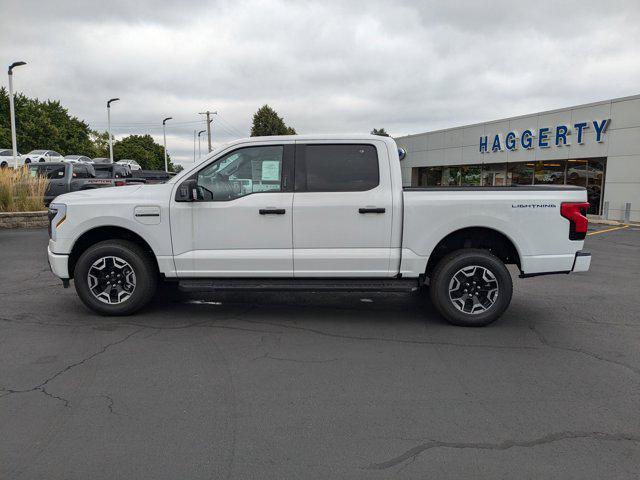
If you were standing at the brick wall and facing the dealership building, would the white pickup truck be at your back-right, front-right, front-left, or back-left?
front-right

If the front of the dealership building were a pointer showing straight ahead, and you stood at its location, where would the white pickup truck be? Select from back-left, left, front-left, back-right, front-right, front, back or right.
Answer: front-left

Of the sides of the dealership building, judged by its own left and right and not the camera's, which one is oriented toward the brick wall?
front

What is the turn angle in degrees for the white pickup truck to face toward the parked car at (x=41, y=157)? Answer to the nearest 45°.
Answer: approximately 45° to its right

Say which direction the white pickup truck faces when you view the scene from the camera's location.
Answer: facing to the left of the viewer

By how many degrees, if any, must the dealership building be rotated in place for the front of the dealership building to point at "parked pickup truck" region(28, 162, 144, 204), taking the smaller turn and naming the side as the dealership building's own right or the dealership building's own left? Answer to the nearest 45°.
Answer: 0° — it already faces it

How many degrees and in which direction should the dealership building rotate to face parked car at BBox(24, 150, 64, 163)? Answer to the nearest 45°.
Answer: approximately 45° to its right

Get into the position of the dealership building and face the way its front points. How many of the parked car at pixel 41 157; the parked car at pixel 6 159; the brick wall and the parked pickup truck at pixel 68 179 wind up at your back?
0

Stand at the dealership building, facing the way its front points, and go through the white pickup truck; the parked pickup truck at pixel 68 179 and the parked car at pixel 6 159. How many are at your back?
0

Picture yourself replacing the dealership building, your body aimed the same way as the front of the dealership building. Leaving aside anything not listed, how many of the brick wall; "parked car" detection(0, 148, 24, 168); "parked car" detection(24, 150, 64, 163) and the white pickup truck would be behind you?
0

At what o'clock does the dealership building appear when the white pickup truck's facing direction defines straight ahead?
The dealership building is roughly at 4 o'clock from the white pickup truck.

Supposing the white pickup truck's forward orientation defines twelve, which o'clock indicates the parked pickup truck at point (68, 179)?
The parked pickup truck is roughly at 2 o'clock from the white pickup truck.

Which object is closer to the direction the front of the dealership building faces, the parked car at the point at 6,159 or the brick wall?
the brick wall

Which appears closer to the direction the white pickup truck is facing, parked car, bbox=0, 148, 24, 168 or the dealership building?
the parked car

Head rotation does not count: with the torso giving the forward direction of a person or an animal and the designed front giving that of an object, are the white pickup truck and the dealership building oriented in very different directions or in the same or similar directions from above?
same or similar directions
